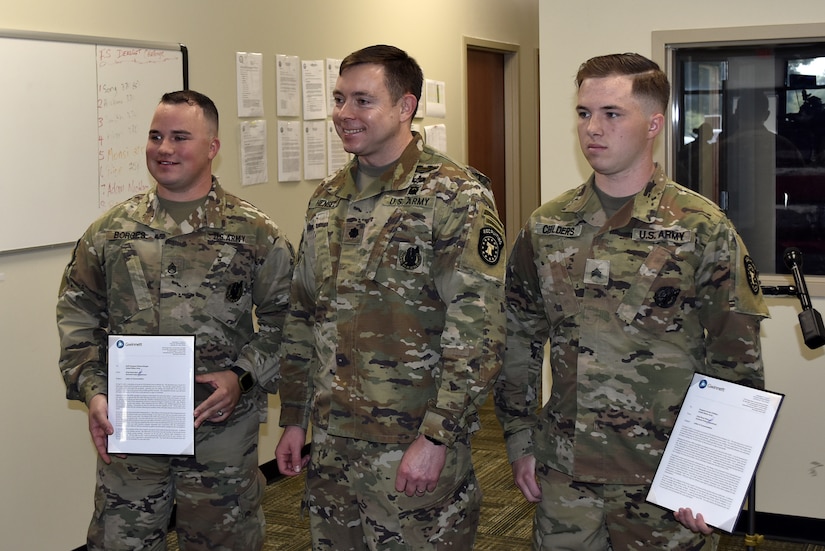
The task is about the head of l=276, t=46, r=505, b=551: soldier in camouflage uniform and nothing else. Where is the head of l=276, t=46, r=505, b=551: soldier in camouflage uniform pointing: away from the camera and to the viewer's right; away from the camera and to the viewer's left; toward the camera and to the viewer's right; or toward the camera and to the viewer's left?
toward the camera and to the viewer's left

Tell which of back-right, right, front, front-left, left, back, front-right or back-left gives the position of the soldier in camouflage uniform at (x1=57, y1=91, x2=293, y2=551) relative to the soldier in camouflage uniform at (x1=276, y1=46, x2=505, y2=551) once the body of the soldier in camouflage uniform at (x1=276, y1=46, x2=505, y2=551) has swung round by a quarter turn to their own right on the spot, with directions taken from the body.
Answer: front

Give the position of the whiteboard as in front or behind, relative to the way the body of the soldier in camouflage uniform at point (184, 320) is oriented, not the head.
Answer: behind

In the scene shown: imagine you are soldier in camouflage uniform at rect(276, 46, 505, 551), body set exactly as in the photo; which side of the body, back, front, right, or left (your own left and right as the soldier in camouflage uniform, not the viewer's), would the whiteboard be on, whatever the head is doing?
right

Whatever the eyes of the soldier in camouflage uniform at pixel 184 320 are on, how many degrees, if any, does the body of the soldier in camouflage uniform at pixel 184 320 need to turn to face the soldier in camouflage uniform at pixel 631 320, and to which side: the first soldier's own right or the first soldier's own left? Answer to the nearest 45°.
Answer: approximately 45° to the first soldier's own left

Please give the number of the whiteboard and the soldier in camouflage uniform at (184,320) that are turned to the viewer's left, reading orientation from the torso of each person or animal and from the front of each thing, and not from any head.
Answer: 0

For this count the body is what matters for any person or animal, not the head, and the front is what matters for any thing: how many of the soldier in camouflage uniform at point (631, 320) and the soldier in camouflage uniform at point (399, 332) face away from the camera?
0
